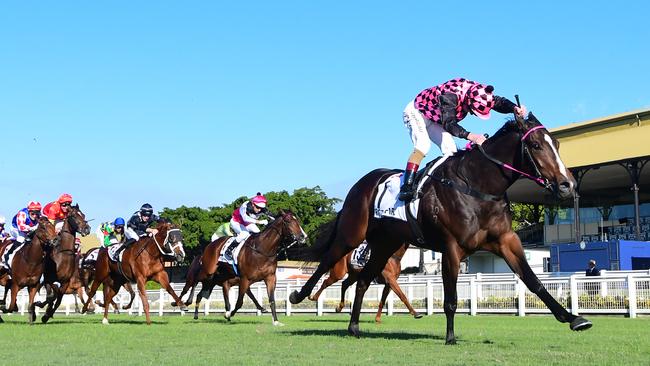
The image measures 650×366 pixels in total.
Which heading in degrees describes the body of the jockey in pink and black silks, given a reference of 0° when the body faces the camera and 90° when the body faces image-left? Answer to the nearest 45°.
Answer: approximately 315°

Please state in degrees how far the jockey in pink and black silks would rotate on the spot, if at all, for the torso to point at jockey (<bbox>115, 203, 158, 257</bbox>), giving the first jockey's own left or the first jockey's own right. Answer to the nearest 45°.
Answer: approximately 180°

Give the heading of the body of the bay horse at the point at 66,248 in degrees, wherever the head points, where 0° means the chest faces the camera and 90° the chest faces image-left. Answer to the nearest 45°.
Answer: approximately 315°

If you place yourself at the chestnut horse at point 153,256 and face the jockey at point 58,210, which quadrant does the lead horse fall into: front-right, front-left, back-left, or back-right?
back-left

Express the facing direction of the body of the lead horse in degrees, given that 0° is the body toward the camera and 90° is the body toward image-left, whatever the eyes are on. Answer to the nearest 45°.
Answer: approximately 315°

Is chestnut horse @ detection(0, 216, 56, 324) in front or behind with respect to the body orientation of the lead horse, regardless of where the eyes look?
behind

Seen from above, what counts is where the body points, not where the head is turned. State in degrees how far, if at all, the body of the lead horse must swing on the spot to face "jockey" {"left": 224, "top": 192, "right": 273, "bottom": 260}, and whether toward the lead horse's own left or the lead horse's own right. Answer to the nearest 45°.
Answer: approximately 180°

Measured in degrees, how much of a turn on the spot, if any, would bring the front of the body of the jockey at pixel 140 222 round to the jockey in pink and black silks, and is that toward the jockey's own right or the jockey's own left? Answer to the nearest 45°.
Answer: approximately 45° to the jockey's own right

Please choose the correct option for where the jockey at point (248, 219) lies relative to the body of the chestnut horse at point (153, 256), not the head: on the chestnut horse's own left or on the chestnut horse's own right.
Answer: on the chestnut horse's own left
